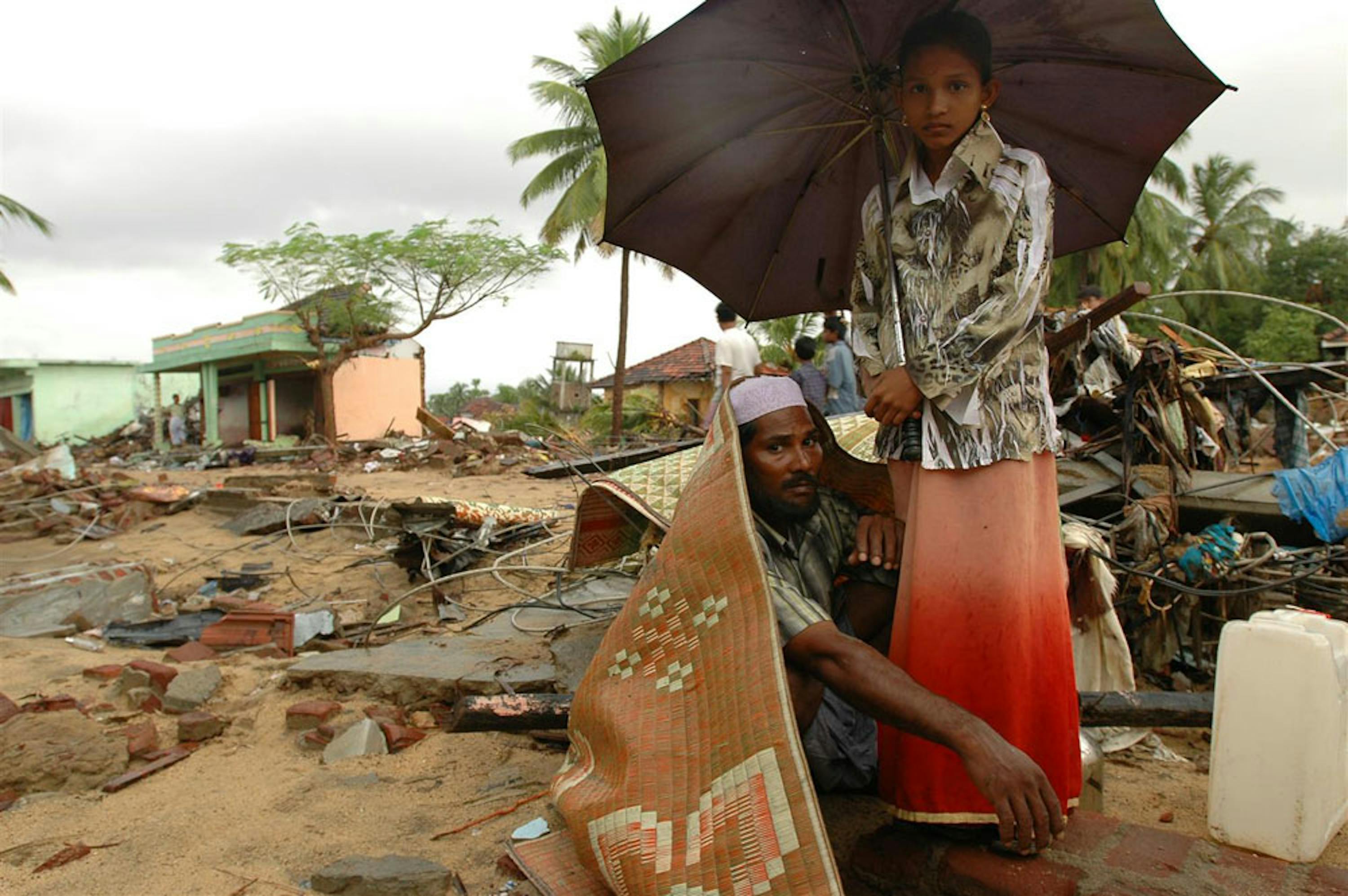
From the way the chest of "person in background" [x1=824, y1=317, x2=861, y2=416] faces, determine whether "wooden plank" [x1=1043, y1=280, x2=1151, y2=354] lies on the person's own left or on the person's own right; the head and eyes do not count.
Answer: on the person's own left

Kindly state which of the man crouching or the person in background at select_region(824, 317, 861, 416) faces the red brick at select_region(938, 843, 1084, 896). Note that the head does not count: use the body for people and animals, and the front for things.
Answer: the man crouching

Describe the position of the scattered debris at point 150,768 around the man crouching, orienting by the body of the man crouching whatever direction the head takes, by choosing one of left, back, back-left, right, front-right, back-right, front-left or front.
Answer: back-right

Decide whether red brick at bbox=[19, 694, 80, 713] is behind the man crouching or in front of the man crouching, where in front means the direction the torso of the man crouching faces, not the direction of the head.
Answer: behind
